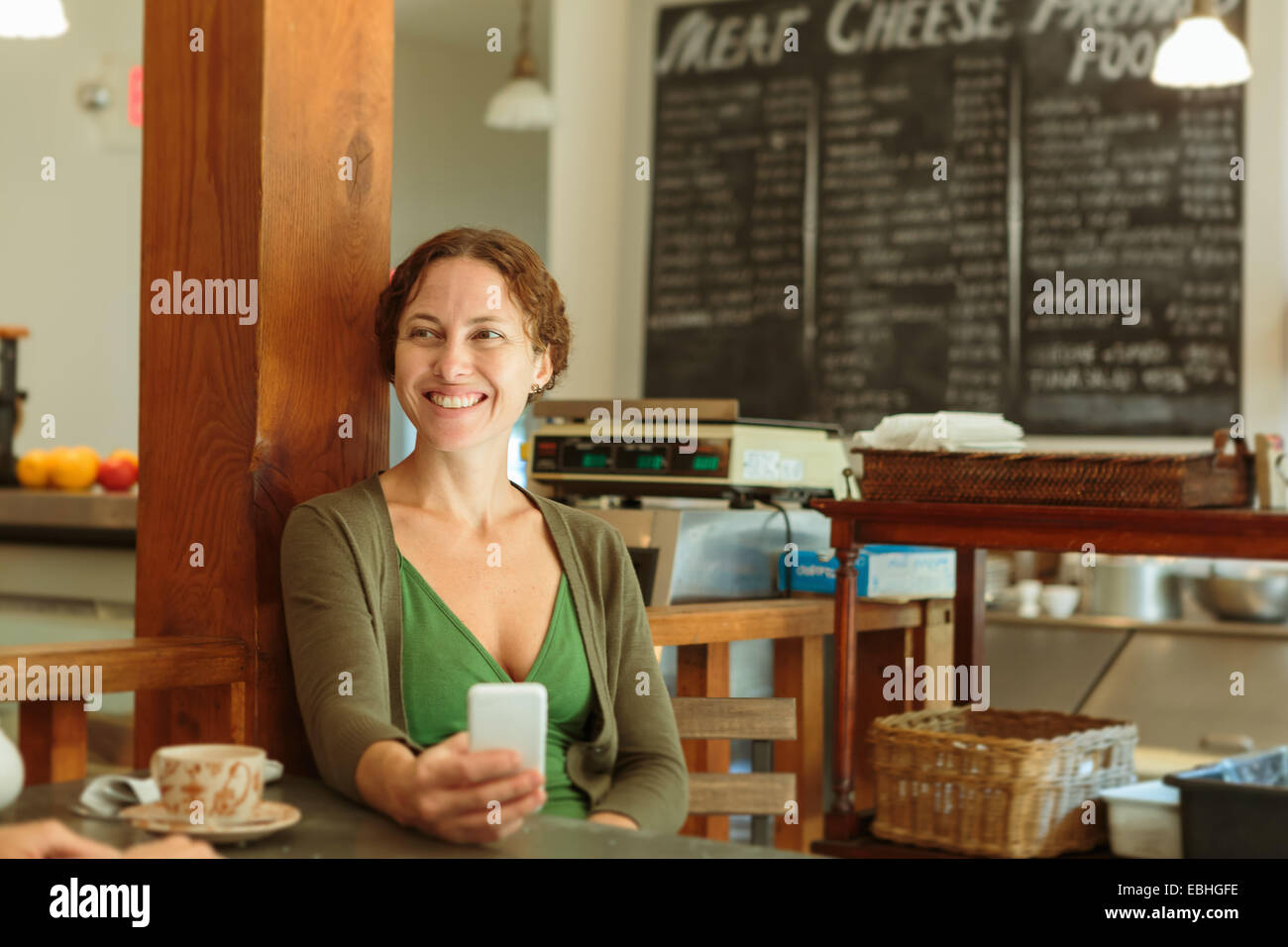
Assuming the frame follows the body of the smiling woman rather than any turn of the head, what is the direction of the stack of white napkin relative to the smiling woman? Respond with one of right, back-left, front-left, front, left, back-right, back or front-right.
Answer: back-left

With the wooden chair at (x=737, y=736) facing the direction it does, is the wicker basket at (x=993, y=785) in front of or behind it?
behind

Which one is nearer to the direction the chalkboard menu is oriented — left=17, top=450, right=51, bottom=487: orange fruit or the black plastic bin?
the black plastic bin

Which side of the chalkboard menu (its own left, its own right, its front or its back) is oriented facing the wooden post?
front

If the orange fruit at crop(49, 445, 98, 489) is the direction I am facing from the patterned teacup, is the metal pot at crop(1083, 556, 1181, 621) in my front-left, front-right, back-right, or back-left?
front-right

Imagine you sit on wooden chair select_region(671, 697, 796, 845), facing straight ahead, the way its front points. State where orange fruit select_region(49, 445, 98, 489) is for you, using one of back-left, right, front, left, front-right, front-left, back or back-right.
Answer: back-right

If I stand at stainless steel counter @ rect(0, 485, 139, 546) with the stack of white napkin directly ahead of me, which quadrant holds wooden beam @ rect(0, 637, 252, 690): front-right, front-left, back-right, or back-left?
front-right

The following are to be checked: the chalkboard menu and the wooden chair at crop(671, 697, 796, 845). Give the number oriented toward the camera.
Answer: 2

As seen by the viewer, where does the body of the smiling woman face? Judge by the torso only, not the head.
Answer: toward the camera

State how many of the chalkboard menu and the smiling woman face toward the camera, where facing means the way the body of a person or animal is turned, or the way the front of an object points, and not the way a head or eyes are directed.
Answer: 2

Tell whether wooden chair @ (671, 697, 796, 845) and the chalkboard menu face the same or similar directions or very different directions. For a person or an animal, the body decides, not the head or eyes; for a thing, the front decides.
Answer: same or similar directions

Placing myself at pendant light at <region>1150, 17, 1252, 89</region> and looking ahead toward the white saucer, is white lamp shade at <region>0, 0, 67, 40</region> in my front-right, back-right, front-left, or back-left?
front-right

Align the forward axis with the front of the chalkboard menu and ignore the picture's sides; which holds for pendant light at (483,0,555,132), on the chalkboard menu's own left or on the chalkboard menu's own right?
on the chalkboard menu's own right

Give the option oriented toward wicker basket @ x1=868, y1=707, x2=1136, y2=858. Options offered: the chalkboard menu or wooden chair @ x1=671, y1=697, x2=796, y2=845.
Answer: the chalkboard menu

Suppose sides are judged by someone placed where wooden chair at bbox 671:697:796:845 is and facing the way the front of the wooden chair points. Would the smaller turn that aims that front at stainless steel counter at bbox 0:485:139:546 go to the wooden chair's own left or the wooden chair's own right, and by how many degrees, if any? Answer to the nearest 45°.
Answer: approximately 135° to the wooden chair's own right
